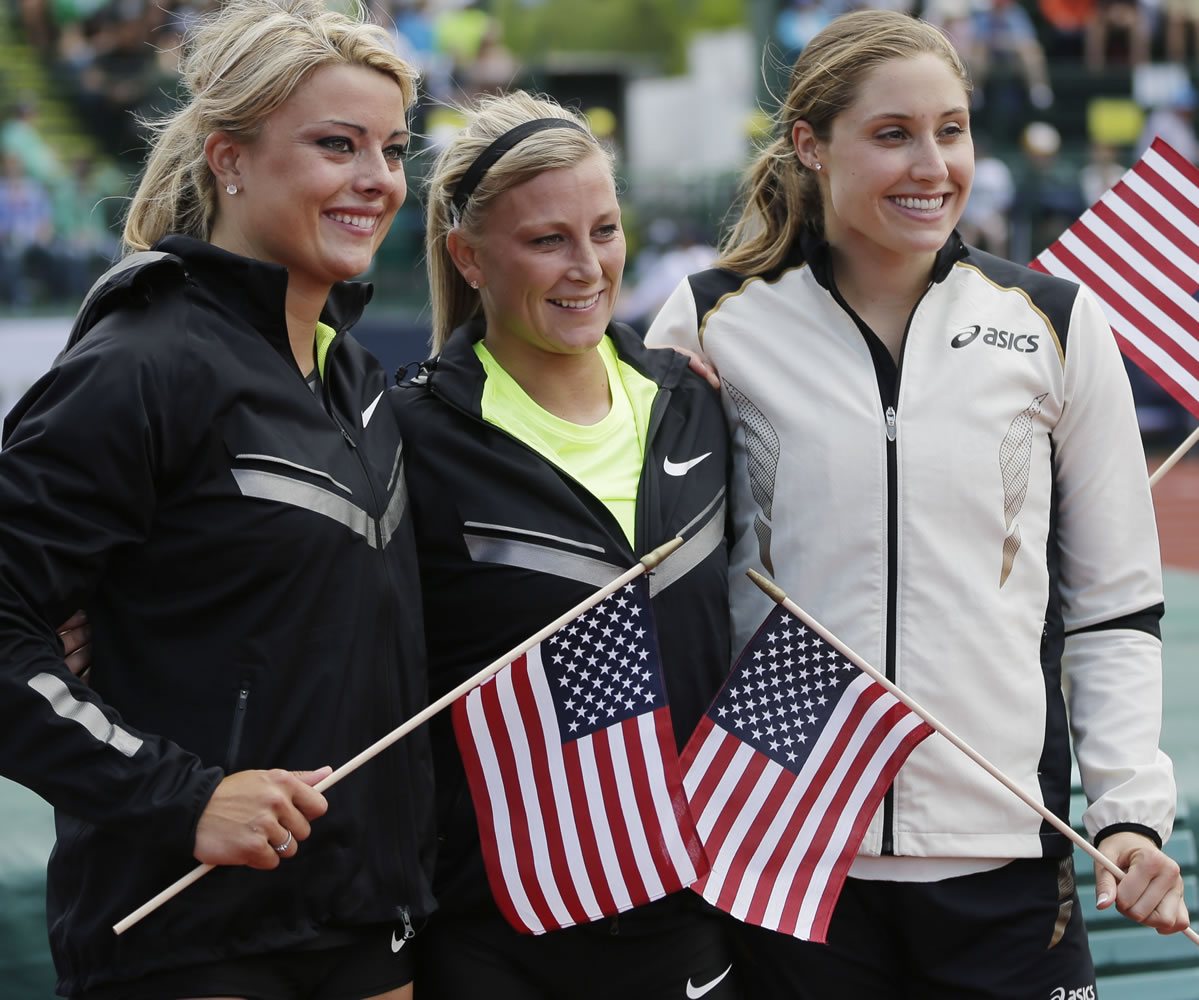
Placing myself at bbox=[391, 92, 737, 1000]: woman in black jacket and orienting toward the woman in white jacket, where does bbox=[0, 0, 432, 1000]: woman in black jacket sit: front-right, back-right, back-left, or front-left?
back-right

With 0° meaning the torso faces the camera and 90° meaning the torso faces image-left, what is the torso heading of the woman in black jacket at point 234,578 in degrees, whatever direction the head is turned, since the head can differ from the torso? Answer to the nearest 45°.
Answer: approximately 315°

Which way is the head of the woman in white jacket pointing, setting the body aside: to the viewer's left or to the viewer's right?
to the viewer's right

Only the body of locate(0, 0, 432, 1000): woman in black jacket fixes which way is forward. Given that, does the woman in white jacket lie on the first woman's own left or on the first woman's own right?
on the first woman's own left

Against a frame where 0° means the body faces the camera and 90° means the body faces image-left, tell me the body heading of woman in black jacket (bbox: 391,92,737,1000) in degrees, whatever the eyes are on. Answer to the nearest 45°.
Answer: approximately 315°

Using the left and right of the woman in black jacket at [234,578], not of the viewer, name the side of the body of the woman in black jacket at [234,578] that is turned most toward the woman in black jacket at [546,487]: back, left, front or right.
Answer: left

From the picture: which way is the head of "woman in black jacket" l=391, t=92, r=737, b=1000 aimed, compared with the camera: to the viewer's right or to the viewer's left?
to the viewer's right

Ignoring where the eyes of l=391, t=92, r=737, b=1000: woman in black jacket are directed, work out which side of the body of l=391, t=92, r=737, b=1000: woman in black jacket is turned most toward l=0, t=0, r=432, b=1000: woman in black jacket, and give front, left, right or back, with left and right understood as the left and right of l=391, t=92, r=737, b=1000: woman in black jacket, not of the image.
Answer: right
